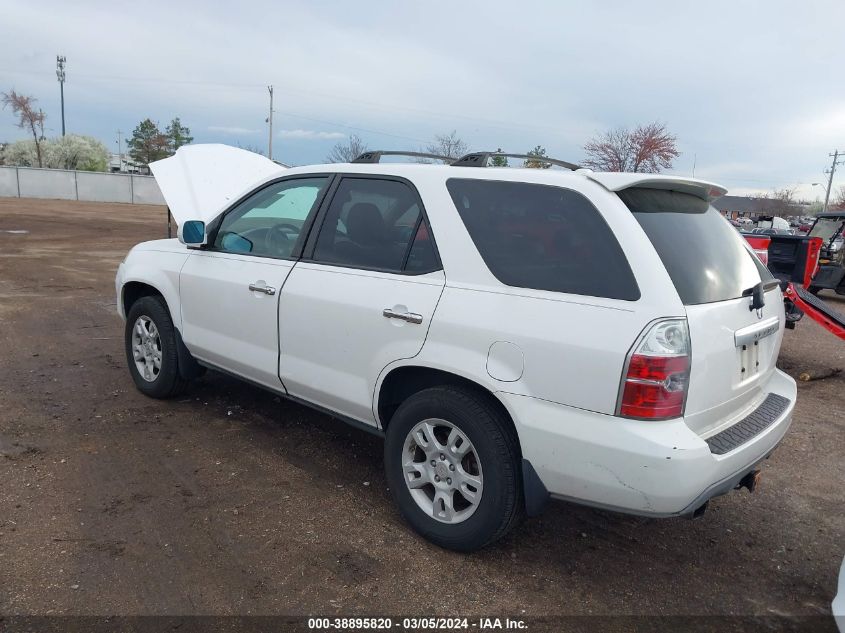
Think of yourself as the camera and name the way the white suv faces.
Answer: facing away from the viewer and to the left of the viewer

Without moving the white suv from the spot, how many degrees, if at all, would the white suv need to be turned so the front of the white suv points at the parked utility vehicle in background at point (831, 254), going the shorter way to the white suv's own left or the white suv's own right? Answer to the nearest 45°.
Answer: approximately 90° to the white suv's own right
